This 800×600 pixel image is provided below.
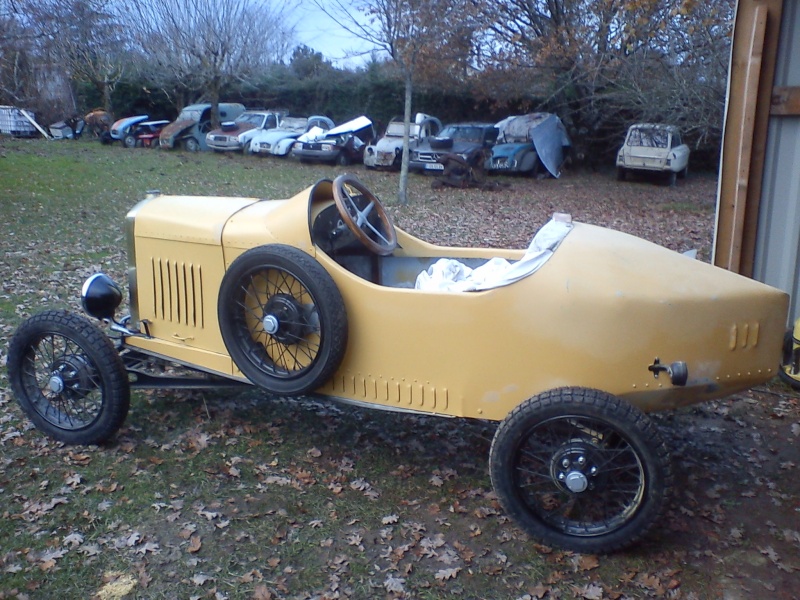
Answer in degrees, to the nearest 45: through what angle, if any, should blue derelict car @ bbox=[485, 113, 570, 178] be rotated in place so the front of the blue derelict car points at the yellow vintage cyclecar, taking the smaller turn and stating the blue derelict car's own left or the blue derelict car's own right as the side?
approximately 45° to the blue derelict car's own left

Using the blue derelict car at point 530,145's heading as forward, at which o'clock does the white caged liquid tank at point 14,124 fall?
The white caged liquid tank is roughly at 2 o'clock from the blue derelict car.

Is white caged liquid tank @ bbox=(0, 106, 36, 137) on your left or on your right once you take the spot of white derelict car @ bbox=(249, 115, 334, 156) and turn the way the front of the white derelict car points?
on your right

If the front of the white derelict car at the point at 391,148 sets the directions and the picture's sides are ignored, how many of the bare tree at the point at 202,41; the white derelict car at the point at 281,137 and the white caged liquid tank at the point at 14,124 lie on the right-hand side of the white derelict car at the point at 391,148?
3

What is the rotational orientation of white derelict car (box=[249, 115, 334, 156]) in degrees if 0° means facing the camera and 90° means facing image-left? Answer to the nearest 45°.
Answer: approximately 45°

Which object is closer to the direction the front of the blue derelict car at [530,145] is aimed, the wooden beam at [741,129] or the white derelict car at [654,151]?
the wooden beam

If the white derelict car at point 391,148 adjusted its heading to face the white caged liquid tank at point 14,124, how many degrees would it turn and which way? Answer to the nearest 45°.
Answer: approximately 90° to its right

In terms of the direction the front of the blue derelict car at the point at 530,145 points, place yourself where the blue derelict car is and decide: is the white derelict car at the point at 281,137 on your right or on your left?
on your right

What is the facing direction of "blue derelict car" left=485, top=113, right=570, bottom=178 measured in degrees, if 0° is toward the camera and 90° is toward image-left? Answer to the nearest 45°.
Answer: approximately 45°
